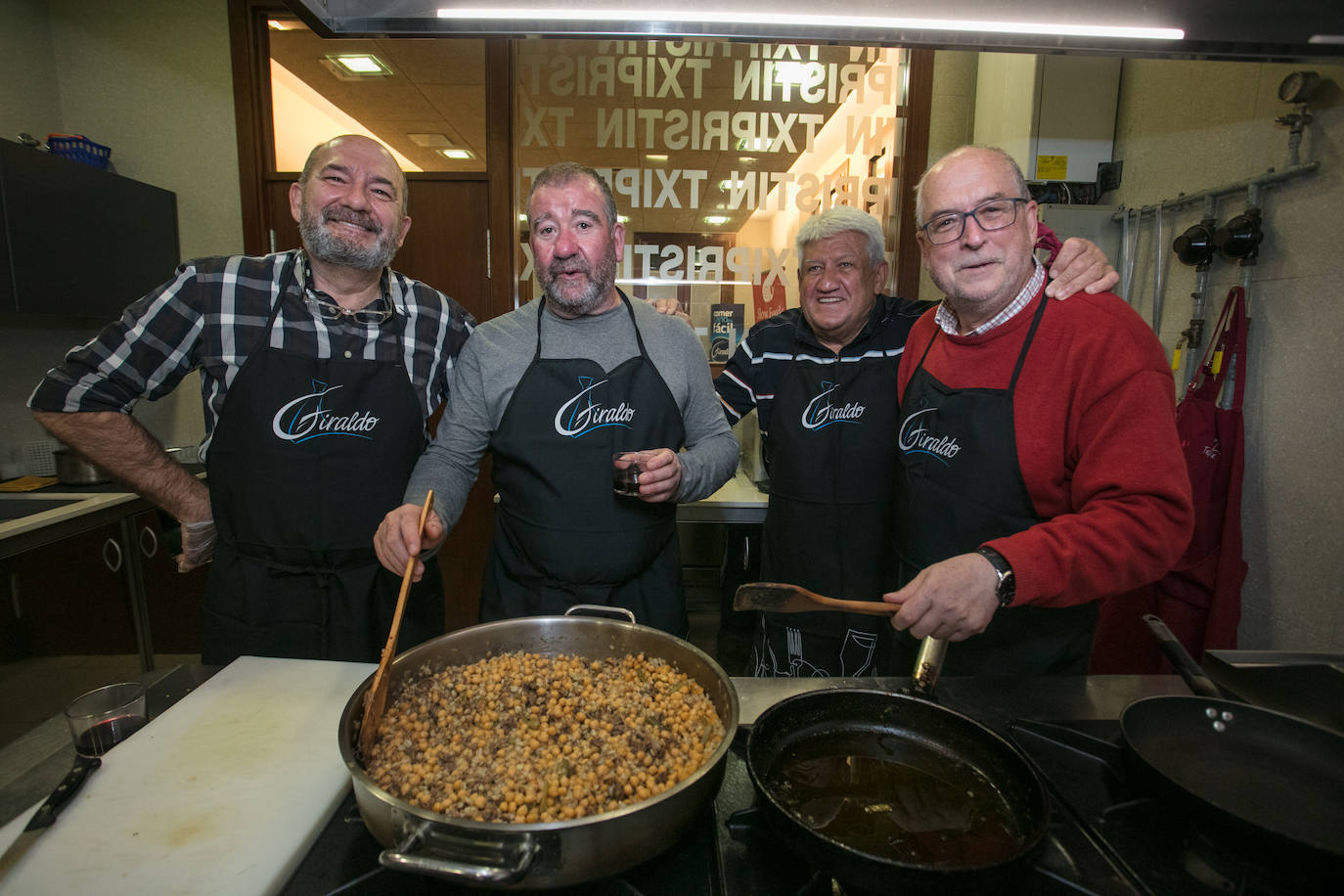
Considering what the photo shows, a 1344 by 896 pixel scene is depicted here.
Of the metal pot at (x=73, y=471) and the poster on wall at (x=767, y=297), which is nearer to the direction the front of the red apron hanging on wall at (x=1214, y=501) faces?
the metal pot

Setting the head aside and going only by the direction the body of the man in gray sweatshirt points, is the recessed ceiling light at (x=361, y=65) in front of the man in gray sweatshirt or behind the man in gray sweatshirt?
behind

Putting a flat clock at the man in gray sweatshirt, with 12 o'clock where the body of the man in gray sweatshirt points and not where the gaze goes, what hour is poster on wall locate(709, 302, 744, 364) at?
The poster on wall is roughly at 7 o'clock from the man in gray sweatshirt.

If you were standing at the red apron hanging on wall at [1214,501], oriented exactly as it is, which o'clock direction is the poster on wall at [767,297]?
The poster on wall is roughly at 2 o'clock from the red apron hanging on wall.

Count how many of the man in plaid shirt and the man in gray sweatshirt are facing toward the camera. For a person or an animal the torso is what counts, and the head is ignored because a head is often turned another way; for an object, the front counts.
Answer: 2
